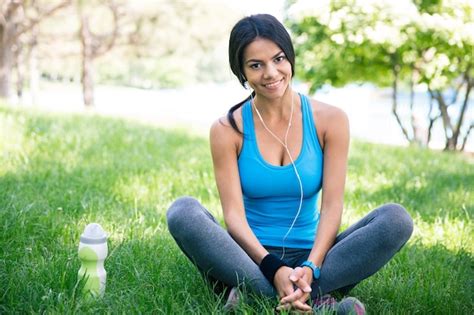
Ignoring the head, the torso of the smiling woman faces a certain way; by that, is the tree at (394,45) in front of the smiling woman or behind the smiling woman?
behind

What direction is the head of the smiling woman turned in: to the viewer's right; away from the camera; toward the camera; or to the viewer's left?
toward the camera

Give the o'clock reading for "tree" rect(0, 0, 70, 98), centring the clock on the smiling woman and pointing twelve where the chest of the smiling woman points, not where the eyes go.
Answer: The tree is roughly at 5 o'clock from the smiling woman.

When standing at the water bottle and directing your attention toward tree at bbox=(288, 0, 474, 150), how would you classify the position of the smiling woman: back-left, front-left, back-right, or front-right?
front-right

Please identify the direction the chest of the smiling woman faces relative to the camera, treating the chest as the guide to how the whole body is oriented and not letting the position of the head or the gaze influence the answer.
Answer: toward the camera

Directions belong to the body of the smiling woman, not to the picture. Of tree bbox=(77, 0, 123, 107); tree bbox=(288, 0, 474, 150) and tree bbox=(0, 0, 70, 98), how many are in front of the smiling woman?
0

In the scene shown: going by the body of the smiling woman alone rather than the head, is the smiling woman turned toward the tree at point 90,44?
no

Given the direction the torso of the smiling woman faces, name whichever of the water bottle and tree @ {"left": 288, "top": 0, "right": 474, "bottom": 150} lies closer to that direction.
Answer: the water bottle

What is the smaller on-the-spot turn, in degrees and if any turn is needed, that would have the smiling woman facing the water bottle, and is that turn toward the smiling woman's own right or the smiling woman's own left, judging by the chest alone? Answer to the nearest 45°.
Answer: approximately 45° to the smiling woman's own right
